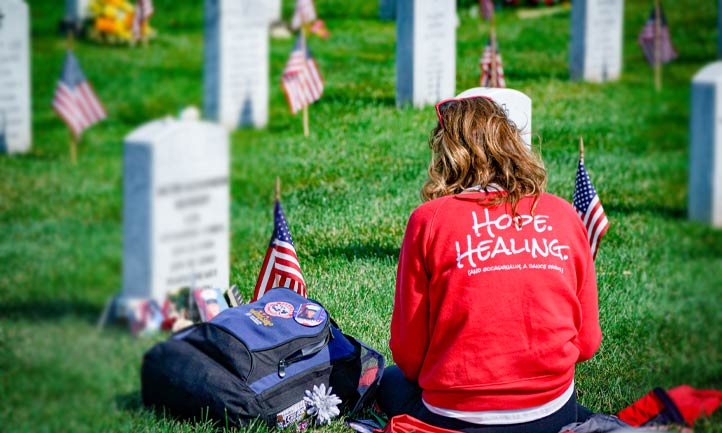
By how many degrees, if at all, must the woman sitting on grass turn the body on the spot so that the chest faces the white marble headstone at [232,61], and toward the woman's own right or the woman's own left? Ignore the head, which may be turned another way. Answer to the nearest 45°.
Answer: approximately 45° to the woman's own left

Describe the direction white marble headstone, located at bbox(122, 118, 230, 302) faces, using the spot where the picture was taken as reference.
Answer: facing the viewer and to the right of the viewer

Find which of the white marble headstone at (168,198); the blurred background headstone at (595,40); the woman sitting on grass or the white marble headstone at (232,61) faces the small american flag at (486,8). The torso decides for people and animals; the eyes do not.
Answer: the woman sitting on grass

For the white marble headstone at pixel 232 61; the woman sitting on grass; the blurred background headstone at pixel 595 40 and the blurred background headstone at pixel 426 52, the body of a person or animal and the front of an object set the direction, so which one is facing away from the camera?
the woman sitting on grass

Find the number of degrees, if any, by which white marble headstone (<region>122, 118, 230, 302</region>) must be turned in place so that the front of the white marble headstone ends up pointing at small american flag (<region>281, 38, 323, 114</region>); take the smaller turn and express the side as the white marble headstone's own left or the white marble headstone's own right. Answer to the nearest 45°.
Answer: approximately 135° to the white marble headstone's own left

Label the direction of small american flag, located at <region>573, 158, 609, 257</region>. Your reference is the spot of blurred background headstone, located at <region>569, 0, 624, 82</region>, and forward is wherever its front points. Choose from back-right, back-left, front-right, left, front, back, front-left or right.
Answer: front-right

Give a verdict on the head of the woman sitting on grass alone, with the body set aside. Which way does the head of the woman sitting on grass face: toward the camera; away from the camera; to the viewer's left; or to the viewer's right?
away from the camera

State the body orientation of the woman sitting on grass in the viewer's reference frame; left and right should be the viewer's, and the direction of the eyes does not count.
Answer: facing away from the viewer

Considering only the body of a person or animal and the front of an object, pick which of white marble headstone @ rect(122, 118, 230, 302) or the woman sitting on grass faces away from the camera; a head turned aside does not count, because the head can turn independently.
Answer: the woman sitting on grass

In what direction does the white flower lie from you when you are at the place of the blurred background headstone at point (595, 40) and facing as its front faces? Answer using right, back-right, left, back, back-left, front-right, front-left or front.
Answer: front-right
